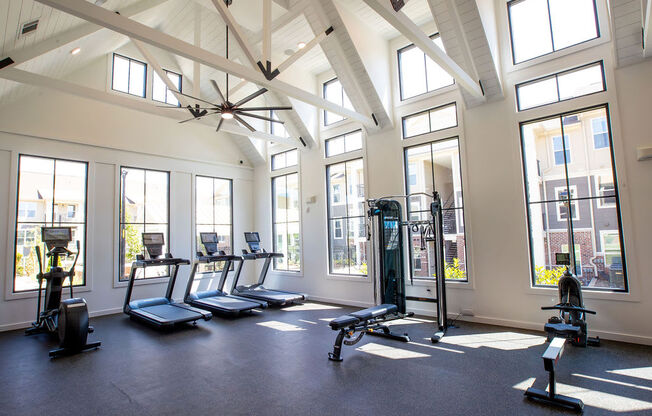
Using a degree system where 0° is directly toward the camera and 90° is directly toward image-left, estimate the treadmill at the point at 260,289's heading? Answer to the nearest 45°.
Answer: approximately 135°

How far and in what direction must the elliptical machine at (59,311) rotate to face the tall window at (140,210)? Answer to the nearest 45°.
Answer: approximately 90° to its right

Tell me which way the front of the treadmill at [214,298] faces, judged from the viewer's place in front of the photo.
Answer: facing away from the viewer and to the left of the viewer

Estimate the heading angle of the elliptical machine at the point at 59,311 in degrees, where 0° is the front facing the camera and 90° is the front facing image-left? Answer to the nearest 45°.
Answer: approximately 135°

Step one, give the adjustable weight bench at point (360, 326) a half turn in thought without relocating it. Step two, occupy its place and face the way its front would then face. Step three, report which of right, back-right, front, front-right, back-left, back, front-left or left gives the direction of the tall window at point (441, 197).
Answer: front

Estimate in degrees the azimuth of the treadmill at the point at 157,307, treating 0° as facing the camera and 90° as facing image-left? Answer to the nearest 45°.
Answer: approximately 135°

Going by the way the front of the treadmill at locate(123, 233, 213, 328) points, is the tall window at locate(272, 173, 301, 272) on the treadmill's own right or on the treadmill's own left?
on the treadmill's own right

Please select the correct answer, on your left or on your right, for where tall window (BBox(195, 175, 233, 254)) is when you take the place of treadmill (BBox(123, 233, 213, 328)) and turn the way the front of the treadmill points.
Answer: on your right
